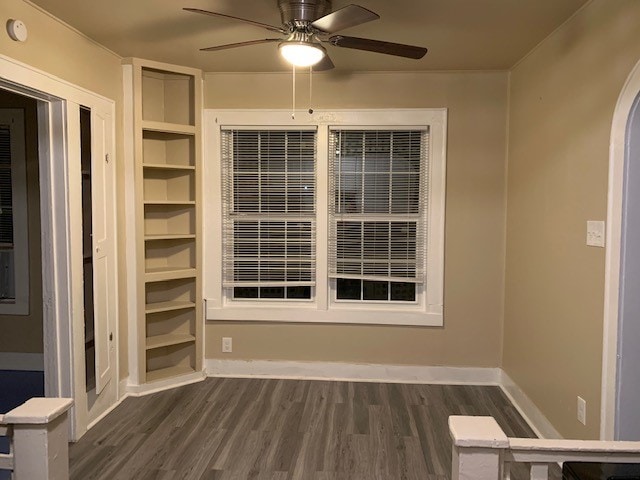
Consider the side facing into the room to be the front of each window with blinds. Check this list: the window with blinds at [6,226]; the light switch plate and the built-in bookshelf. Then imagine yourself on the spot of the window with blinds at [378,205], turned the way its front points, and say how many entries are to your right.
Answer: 2

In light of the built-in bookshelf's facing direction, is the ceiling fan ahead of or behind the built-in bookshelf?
ahead

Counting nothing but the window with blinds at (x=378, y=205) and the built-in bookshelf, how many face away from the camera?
0

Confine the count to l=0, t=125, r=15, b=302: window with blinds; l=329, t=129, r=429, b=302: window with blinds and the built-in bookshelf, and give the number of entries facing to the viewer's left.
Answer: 0

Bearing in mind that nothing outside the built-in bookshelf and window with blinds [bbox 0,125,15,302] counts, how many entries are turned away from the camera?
0

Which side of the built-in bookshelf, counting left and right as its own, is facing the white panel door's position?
right

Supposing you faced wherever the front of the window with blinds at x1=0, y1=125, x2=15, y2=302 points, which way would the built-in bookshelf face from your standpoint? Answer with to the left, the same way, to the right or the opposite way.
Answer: the same way

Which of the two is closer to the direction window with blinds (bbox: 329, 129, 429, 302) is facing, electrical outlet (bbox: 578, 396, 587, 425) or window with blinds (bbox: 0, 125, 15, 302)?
the electrical outlet

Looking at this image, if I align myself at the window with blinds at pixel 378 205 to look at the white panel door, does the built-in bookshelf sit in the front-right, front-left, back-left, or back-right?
front-right

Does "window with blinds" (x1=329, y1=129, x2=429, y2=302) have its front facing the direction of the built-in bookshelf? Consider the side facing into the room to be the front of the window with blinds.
no

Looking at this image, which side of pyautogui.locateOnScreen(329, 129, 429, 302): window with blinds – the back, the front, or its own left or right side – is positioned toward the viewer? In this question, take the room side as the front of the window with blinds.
front

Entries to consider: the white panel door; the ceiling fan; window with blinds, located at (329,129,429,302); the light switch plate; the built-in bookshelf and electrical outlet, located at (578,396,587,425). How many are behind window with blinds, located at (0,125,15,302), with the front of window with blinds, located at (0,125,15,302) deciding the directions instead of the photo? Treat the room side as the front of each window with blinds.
0
